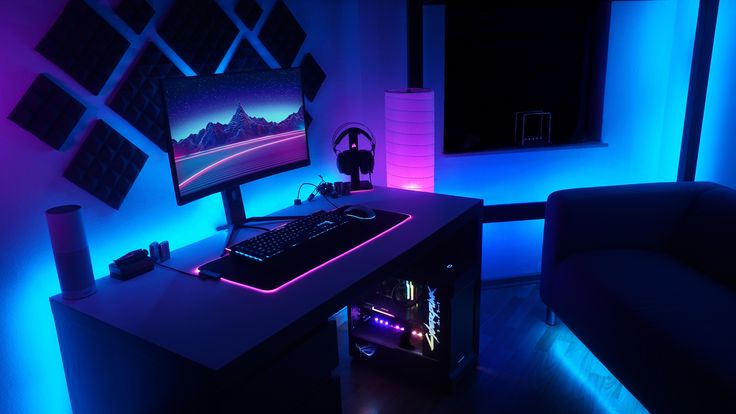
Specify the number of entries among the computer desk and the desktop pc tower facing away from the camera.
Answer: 0

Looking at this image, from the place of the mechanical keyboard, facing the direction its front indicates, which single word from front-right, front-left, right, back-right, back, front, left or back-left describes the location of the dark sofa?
front-left

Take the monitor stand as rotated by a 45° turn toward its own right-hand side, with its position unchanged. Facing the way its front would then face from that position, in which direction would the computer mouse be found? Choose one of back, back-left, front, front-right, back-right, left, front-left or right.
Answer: left

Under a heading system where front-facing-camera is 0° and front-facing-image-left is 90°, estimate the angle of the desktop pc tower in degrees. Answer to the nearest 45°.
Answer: approximately 315°

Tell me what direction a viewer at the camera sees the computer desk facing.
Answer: facing the viewer and to the right of the viewer

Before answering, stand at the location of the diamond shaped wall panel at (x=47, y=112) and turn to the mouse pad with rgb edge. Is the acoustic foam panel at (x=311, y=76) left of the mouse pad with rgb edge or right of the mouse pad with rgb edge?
left

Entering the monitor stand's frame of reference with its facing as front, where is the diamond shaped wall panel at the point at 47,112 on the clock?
The diamond shaped wall panel is roughly at 4 o'clock from the monitor stand.

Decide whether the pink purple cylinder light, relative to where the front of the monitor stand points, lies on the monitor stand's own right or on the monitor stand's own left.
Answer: on the monitor stand's own left

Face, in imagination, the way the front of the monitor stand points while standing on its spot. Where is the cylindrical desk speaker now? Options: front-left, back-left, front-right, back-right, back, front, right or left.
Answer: right

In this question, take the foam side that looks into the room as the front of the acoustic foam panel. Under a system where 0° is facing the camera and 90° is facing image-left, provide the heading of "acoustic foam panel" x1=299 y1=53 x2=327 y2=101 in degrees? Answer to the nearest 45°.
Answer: approximately 315°
